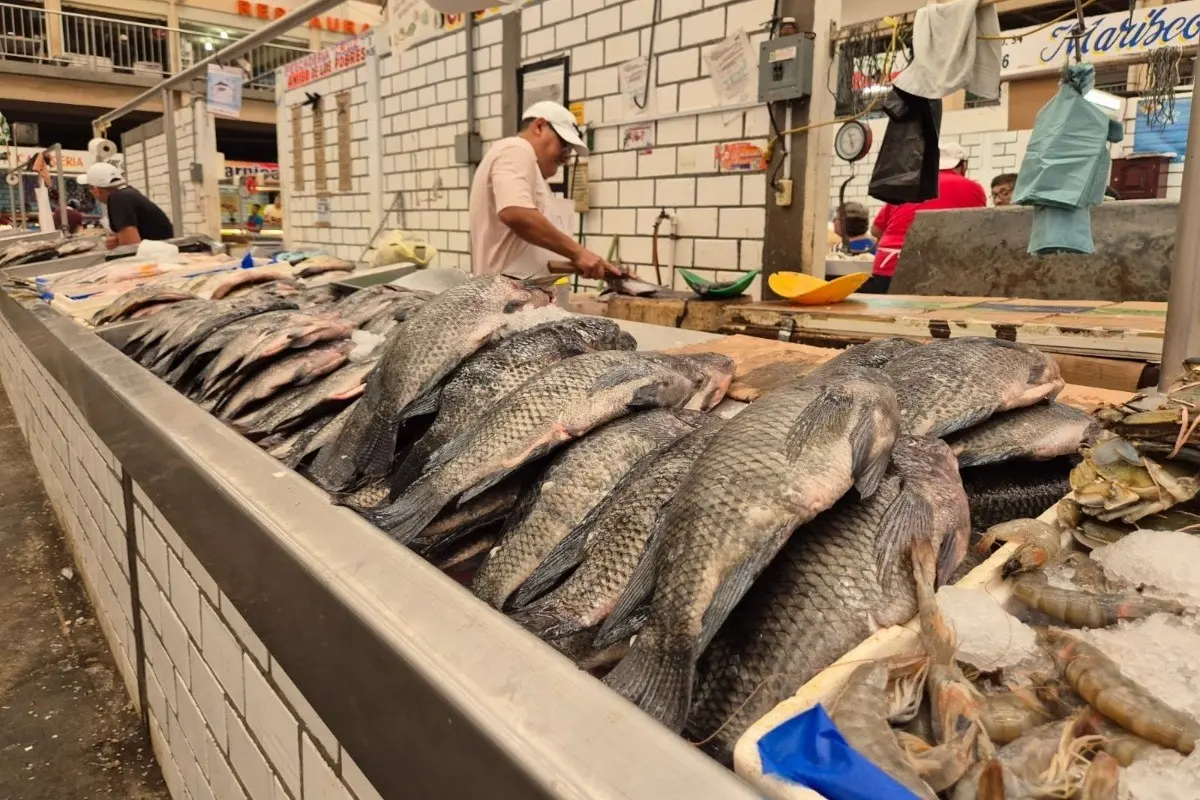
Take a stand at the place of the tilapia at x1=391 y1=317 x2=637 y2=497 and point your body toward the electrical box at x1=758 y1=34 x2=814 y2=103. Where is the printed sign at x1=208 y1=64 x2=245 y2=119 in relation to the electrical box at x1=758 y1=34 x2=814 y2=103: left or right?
left

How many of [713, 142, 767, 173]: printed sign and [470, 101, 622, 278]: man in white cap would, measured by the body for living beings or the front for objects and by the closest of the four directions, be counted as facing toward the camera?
1

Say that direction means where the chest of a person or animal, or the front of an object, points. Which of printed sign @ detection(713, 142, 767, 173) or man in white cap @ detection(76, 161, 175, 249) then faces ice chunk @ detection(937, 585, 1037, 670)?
the printed sign

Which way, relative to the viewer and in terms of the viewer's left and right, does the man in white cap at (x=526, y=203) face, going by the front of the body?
facing to the right of the viewer
